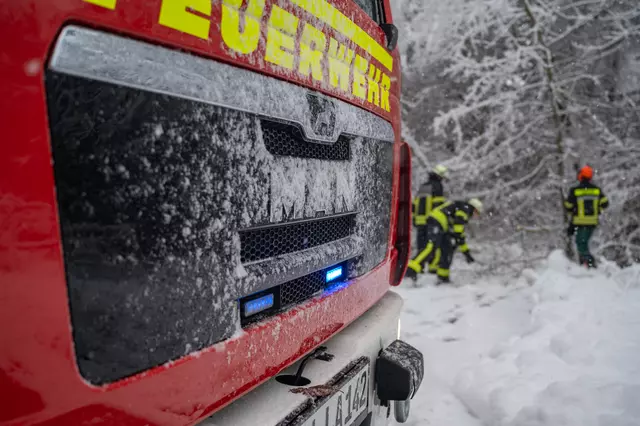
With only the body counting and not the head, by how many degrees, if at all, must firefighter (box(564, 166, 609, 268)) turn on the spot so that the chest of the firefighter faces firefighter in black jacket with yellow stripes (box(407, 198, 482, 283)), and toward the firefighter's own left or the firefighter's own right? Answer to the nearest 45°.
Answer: approximately 135° to the firefighter's own left

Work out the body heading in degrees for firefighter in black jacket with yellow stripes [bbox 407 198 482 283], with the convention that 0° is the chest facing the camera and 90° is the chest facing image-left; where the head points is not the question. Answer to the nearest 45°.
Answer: approximately 270°

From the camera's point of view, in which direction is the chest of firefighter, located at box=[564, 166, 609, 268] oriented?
away from the camera

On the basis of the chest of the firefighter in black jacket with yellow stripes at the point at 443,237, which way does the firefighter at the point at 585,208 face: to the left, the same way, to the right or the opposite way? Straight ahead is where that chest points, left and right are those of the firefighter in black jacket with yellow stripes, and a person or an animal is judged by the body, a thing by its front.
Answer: to the left

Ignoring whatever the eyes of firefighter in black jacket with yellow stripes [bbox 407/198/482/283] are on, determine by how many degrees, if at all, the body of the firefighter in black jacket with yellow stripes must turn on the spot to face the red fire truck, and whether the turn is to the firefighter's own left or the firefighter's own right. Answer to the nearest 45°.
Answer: approximately 90° to the firefighter's own right

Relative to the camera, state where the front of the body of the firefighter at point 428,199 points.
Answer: to the viewer's right
